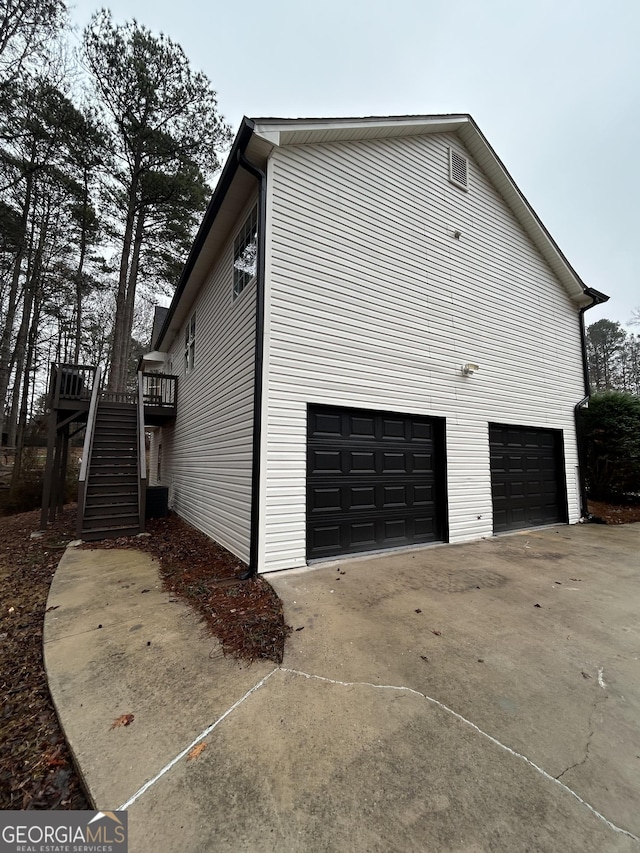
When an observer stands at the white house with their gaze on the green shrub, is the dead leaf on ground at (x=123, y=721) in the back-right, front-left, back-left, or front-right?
back-right

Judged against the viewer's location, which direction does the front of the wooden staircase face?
facing the viewer

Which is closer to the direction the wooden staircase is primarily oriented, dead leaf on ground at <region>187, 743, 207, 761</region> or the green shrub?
the dead leaf on ground

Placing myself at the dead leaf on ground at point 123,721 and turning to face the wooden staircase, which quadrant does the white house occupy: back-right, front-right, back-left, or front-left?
front-right

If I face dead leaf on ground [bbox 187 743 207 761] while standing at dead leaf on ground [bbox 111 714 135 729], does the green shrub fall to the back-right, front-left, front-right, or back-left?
front-left

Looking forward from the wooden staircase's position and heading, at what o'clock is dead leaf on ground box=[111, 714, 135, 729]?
The dead leaf on ground is roughly at 12 o'clock from the wooden staircase.

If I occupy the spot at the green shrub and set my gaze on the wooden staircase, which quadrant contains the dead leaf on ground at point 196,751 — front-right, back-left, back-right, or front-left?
front-left

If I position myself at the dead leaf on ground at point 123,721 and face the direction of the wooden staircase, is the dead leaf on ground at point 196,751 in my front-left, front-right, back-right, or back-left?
back-right

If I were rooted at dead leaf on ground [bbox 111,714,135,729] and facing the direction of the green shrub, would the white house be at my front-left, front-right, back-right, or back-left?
front-left

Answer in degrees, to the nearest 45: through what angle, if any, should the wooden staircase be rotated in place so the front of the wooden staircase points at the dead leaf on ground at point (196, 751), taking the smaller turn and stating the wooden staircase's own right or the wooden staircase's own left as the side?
0° — it already faces it

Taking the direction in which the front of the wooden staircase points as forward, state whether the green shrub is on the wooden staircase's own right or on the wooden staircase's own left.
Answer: on the wooden staircase's own left
